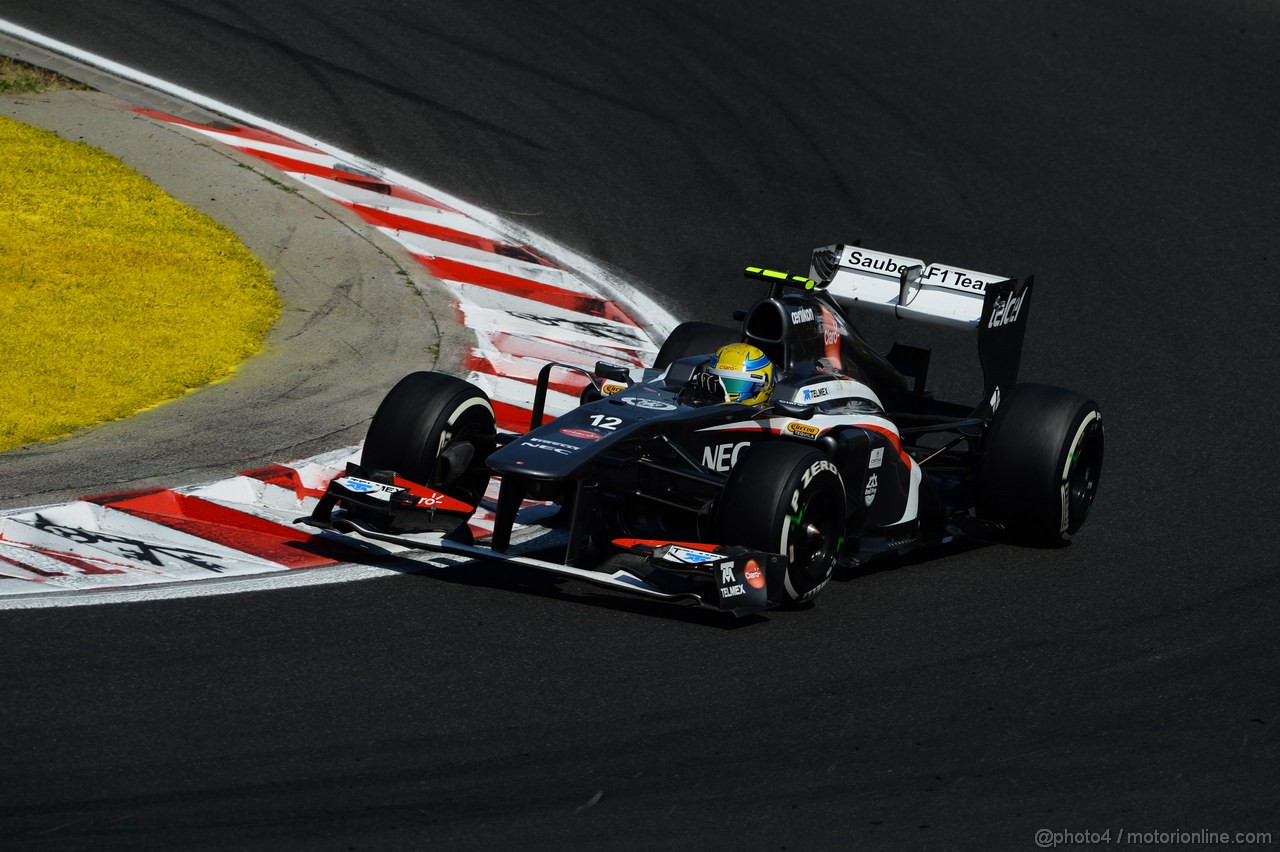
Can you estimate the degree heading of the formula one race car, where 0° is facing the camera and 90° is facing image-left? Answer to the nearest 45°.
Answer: approximately 45°
